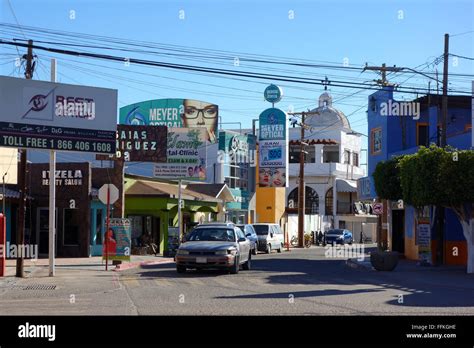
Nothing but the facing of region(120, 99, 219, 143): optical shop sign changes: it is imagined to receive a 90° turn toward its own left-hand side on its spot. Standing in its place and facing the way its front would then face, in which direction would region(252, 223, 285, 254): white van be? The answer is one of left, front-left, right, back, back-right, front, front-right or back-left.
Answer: front-right

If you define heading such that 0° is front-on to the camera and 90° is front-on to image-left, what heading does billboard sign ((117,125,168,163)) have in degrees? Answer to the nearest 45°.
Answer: approximately 0°

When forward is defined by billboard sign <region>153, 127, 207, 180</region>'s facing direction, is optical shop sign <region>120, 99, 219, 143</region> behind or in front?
behind

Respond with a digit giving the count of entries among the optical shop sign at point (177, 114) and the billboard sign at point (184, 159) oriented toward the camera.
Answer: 2

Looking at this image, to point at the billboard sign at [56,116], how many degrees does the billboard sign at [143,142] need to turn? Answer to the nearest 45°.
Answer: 0° — it already faces it

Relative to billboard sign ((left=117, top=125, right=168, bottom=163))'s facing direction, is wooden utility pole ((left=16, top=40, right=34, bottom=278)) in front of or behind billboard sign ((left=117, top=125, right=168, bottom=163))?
in front
